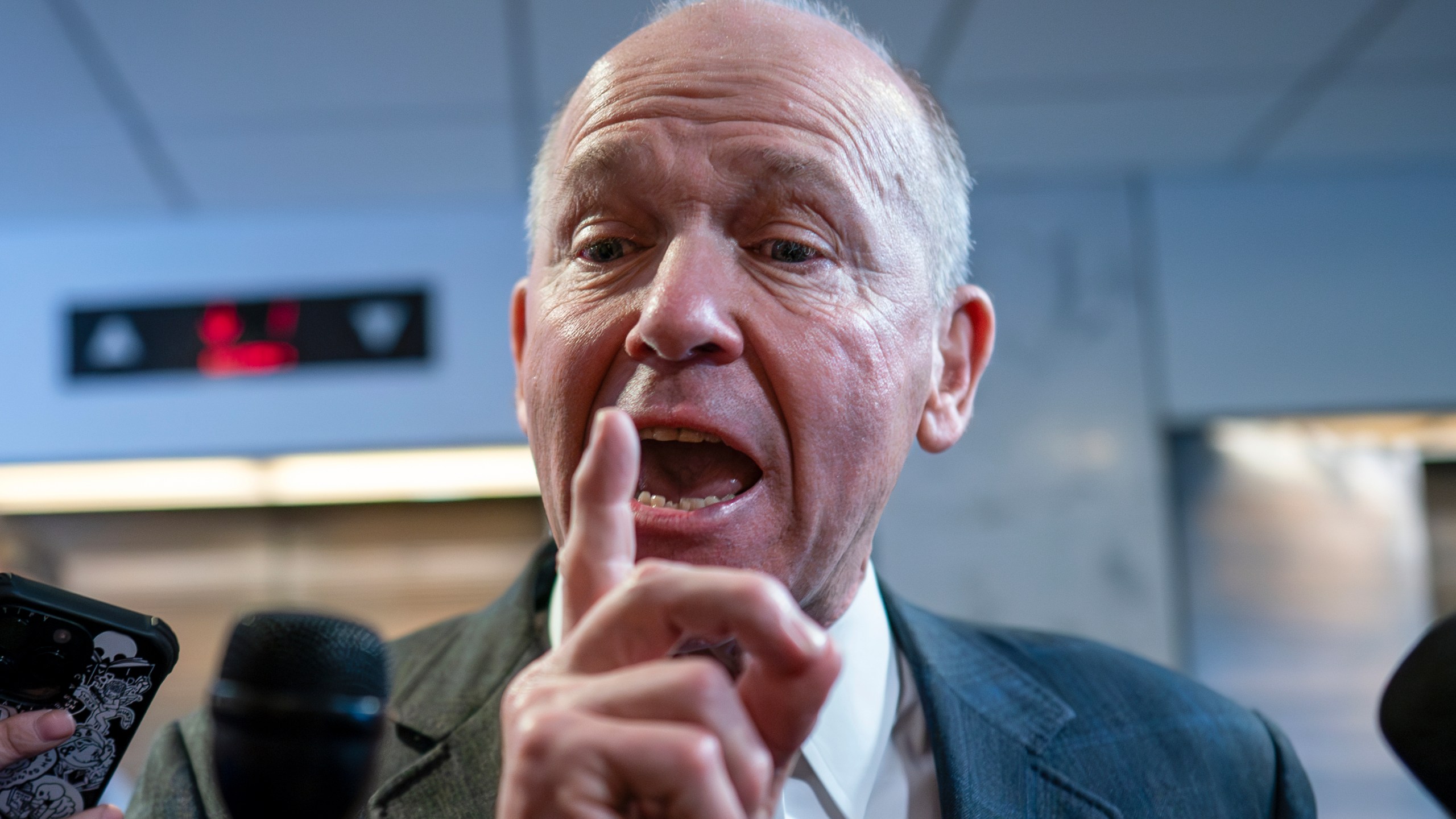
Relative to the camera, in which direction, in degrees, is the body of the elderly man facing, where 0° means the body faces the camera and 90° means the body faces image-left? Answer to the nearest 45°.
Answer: approximately 0°

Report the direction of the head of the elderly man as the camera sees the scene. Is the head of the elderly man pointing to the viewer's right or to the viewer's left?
to the viewer's left

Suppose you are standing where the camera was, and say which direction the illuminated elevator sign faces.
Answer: facing the viewer

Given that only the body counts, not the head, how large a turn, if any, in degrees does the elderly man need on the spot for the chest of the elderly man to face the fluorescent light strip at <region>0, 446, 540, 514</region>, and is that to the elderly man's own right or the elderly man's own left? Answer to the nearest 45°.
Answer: approximately 135° to the elderly man's own right

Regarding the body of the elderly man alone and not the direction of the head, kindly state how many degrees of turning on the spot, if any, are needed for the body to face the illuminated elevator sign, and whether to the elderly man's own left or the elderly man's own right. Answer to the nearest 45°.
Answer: approximately 135° to the elderly man's own right

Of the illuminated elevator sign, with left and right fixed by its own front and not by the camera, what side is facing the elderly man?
front

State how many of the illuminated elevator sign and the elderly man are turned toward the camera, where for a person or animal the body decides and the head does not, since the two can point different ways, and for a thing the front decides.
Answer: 2
